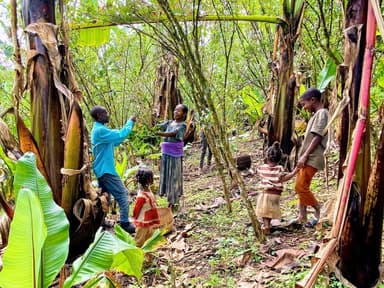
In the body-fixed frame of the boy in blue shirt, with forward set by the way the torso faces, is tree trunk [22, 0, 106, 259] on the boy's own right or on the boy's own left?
on the boy's own right

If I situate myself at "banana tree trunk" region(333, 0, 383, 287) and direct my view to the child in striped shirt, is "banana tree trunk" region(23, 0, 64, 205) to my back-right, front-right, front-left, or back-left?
front-left

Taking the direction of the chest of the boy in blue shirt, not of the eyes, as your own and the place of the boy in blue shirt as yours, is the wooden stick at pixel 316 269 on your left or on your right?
on your right

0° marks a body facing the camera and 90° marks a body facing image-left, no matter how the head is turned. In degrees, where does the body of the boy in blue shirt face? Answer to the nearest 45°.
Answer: approximately 270°

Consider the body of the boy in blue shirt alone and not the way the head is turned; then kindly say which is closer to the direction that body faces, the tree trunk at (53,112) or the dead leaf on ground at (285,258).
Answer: the dead leaf on ground

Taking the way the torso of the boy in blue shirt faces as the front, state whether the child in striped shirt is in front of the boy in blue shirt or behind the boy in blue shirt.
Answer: in front

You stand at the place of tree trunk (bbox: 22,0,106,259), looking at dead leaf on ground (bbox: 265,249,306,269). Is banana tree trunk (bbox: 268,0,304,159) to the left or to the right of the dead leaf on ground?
left

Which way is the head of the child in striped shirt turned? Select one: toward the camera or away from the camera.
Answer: away from the camera

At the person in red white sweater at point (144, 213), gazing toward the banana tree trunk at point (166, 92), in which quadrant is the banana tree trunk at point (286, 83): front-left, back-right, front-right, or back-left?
front-right
